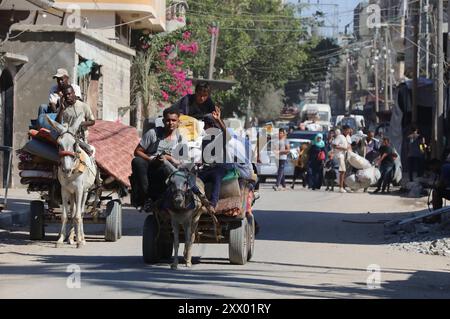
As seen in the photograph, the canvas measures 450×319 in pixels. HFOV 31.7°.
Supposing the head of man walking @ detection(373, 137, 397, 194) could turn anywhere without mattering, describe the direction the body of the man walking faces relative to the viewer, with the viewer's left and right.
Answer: facing the viewer and to the left of the viewer

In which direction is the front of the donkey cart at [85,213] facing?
toward the camera

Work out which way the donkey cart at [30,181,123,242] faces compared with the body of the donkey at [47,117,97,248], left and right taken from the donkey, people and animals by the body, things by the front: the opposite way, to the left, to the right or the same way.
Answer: the same way

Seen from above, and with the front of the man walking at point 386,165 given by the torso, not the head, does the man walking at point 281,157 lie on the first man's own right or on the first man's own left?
on the first man's own right

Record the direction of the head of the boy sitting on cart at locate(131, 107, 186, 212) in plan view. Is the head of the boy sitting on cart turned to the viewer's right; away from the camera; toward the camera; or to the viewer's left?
toward the camera

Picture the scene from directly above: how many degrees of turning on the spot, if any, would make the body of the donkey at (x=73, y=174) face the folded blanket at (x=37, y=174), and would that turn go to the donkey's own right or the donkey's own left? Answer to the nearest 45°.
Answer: approximately 135° to the donkey's own right

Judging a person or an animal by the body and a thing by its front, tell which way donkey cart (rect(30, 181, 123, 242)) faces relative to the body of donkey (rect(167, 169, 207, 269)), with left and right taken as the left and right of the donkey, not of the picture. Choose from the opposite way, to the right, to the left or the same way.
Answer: the same way

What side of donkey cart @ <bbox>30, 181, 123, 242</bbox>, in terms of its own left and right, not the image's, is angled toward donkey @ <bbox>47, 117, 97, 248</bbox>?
front

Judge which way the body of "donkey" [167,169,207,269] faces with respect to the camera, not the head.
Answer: toward the camera

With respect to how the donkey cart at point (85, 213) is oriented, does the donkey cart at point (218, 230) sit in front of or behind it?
in front

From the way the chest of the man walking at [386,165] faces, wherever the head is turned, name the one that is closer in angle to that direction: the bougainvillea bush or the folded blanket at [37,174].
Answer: the folded blanket

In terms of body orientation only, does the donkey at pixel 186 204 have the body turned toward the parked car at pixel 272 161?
no

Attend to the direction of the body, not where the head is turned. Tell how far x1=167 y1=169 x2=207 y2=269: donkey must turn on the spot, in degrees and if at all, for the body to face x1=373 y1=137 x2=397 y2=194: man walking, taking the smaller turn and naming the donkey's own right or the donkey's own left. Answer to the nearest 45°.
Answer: approximately 180°

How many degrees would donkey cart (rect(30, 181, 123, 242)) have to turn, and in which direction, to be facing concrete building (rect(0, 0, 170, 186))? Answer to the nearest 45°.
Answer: approximately 180°
